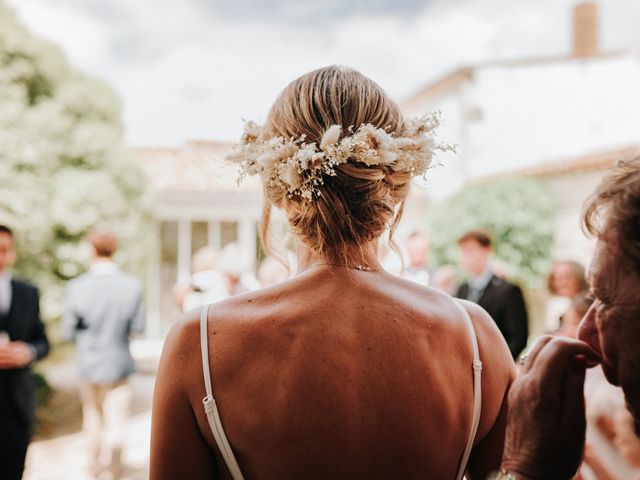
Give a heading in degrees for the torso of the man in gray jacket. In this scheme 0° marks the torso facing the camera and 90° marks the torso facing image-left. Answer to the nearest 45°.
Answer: approximately 180°

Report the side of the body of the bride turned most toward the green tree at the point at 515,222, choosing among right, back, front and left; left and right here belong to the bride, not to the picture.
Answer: front

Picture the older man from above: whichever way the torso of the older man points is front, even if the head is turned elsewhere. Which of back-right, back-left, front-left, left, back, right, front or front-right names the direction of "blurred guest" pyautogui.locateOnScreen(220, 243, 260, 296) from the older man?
front-right

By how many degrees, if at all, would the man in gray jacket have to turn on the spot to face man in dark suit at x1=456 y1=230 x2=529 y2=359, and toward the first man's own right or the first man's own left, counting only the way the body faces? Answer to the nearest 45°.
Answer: approximately 90° to the first man's own right

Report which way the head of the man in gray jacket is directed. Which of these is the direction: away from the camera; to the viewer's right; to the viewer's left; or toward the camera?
away from the camera

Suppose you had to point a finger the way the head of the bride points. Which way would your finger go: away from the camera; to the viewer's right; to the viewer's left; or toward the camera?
away from the camera

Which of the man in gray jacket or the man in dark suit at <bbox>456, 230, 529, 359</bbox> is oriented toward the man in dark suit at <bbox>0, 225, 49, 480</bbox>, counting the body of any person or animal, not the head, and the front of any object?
the man in dark suit at <bbox>456, 230, 529, 359</bbox>

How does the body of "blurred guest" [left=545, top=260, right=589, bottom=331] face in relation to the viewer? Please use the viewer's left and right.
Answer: facing the viewer and to the left of the viewer

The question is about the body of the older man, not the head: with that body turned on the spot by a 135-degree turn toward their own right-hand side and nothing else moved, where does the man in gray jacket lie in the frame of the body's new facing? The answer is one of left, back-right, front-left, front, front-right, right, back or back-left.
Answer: left

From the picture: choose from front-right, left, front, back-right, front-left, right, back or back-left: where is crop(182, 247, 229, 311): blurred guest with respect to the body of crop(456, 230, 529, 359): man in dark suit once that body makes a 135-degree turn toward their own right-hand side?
left

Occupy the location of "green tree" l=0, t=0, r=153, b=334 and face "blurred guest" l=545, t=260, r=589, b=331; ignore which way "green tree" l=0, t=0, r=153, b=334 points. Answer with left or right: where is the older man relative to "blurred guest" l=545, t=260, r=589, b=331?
right

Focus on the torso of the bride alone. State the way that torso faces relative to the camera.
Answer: away from the camera

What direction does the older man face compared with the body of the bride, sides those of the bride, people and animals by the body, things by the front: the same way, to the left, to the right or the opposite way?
to the left

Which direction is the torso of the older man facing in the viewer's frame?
to the viewer's left

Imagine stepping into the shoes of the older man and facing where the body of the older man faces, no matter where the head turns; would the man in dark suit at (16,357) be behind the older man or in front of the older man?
in front
